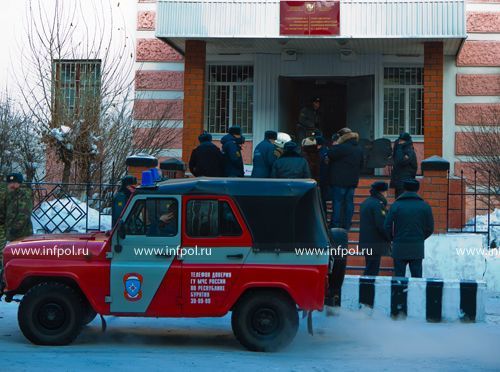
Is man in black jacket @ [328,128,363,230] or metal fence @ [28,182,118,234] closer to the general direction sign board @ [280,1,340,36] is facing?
the man in black jacket

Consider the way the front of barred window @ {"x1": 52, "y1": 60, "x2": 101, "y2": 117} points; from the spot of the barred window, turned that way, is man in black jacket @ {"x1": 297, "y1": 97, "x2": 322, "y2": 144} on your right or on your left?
on your left

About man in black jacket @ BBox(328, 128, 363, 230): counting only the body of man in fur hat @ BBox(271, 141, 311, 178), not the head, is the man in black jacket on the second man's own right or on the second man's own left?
on the second man's own right

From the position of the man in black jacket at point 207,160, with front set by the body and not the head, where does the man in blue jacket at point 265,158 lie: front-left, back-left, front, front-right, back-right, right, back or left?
right

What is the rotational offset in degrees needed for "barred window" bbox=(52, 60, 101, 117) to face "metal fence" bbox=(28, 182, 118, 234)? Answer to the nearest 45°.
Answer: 0° — it already faces it

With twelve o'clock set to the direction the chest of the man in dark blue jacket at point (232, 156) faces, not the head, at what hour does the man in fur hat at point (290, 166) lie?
The man in fur hat is roughly at 1 o'clock from the man in dark blue jacket.

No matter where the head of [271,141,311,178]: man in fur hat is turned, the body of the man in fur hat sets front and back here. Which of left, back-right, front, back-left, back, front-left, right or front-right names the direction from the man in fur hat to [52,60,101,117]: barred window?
front-left

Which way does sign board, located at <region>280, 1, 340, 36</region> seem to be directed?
toward the camera

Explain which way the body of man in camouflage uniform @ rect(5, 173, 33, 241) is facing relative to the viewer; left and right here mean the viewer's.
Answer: facing the viewer and to the left of the viewer

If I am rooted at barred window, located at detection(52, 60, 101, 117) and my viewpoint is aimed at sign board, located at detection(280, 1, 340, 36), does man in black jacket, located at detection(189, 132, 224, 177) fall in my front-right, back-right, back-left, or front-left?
front-right

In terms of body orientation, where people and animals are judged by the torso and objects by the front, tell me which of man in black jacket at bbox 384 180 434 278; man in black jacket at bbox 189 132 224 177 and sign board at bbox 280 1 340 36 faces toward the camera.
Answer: the sign board

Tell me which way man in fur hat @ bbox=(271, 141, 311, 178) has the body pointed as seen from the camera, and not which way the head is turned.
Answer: away from the camera

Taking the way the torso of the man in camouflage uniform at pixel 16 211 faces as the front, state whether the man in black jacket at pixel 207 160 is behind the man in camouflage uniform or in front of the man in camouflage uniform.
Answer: behind

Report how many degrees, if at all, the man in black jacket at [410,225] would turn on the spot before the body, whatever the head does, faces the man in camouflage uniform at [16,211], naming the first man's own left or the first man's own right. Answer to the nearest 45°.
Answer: approximately 90° to the first man's own left

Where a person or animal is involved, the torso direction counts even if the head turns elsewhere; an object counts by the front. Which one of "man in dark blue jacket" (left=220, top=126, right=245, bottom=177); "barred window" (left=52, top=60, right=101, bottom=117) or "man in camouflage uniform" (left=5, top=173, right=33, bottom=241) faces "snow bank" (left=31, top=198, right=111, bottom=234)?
the barred window

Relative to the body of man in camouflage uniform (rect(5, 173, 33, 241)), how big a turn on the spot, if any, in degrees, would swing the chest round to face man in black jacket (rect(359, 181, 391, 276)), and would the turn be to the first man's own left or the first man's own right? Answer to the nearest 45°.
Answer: approximately 135° to the first man's own left

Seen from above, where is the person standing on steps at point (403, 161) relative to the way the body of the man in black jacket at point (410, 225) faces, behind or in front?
in front

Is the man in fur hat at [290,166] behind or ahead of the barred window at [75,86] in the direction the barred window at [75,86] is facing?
ahead

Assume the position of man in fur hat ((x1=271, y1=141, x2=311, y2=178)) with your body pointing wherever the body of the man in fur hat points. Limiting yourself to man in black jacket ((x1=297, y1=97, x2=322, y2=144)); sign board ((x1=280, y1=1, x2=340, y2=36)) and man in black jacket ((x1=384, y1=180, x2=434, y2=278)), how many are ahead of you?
2

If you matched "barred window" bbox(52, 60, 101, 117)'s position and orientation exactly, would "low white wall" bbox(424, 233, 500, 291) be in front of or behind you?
in front
